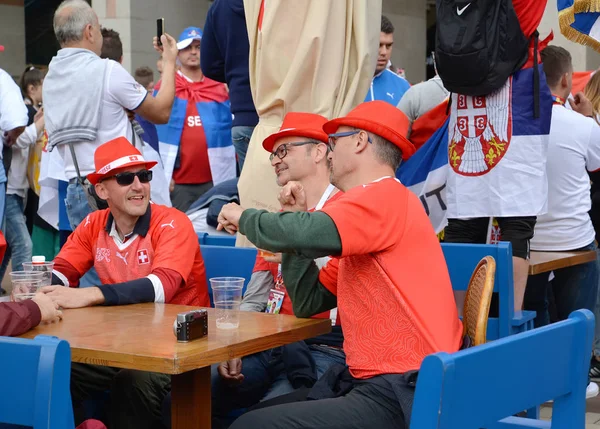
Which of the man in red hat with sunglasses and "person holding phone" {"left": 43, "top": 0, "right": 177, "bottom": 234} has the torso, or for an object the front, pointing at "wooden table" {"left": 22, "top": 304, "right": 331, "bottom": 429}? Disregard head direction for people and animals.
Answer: the man in red hat with sunglasses

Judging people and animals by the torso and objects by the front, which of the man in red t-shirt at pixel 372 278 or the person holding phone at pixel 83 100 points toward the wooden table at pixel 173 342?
the man in red t-shirt

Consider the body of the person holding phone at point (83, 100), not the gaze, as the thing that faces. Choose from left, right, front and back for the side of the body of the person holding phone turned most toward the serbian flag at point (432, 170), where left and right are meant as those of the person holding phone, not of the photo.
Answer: right

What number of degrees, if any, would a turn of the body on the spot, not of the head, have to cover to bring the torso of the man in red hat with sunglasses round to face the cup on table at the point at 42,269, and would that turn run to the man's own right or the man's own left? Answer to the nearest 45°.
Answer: approximately 45° to the man's own right

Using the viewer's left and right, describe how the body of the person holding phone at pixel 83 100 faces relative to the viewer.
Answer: facing away from the viewer and to the right of the viewer

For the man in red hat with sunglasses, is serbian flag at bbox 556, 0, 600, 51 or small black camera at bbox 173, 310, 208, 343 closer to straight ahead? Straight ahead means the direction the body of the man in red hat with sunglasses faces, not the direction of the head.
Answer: the small black camera

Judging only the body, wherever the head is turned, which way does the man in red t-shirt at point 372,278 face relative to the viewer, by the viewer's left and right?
facing to the left of the viewer

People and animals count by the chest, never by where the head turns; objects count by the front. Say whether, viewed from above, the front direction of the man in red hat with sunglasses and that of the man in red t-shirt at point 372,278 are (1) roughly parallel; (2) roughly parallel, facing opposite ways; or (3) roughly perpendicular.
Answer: roughly perpendicular

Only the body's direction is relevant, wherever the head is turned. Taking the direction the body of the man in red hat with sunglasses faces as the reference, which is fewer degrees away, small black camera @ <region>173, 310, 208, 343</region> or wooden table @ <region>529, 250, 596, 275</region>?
the small black camera

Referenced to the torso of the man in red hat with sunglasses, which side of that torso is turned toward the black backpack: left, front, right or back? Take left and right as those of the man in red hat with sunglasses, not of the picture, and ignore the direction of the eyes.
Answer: left

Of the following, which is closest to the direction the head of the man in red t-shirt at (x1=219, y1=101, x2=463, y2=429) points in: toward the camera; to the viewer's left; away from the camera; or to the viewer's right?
to the viewer's left

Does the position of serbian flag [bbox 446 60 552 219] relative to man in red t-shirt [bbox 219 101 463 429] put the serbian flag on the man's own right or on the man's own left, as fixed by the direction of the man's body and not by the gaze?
on the man's own right
